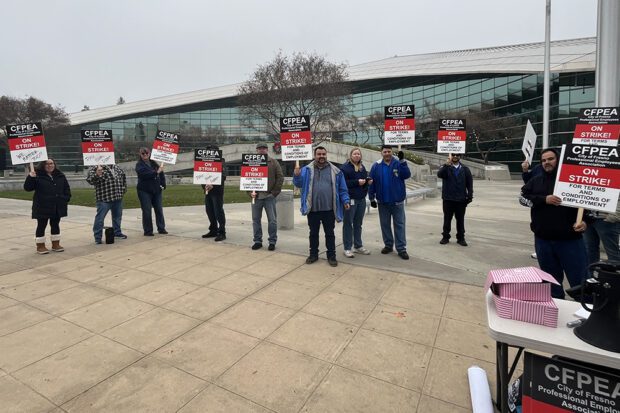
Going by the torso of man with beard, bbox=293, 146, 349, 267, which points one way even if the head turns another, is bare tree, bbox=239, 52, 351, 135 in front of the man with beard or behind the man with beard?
behind

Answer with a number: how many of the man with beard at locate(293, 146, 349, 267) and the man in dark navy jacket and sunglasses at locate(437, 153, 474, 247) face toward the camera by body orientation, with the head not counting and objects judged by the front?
2

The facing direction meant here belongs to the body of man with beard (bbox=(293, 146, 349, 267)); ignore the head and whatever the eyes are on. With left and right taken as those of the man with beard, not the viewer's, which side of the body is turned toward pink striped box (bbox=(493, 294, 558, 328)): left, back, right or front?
front

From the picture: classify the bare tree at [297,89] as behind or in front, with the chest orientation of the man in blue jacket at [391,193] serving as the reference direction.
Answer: behind

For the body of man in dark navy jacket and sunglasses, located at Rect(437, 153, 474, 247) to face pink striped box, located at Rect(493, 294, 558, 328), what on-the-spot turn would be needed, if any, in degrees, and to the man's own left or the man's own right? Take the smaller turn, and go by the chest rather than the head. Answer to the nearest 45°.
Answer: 0° — they already face it

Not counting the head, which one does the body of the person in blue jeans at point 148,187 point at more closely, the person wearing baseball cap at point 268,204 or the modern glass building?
the person wearing baseball cap
